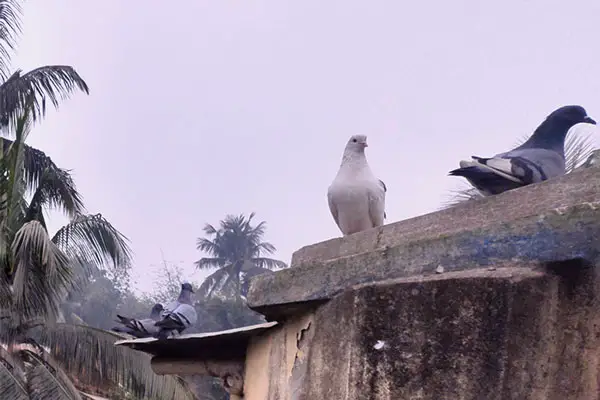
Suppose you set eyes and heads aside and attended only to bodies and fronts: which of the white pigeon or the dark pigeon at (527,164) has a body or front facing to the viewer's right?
the dark pigeon

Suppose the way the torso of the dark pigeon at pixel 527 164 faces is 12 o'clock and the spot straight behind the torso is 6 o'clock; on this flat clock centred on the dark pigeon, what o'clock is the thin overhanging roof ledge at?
The thin overhanging roof ledge is roughly at 7 o'clock from the dark pigeon.

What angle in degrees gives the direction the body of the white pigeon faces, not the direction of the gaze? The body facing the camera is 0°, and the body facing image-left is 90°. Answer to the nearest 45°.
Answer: approximately 0°

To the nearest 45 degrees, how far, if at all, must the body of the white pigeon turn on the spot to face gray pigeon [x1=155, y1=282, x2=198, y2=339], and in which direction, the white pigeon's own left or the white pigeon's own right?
approximately 135° to the white pigeon's own right

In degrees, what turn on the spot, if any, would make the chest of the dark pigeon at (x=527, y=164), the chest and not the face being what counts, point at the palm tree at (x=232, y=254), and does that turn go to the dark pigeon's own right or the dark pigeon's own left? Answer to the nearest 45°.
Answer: approximately 135° to the dark pigeon's own left

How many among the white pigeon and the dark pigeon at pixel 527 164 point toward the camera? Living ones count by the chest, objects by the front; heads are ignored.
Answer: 1

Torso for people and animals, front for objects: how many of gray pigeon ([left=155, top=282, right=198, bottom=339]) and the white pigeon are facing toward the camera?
1

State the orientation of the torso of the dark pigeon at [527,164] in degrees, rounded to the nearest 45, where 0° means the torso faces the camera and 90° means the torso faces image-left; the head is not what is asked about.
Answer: approximately 270°

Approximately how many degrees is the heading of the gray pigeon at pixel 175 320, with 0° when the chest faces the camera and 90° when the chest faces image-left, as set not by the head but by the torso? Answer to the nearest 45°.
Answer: approximately 225°

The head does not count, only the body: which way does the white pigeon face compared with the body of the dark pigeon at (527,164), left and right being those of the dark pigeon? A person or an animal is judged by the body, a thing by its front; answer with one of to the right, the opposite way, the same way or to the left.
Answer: to the right

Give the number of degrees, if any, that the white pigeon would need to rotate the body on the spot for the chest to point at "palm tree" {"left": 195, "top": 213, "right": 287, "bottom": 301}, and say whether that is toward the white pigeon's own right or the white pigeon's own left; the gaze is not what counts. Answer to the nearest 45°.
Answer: approximately 180°
